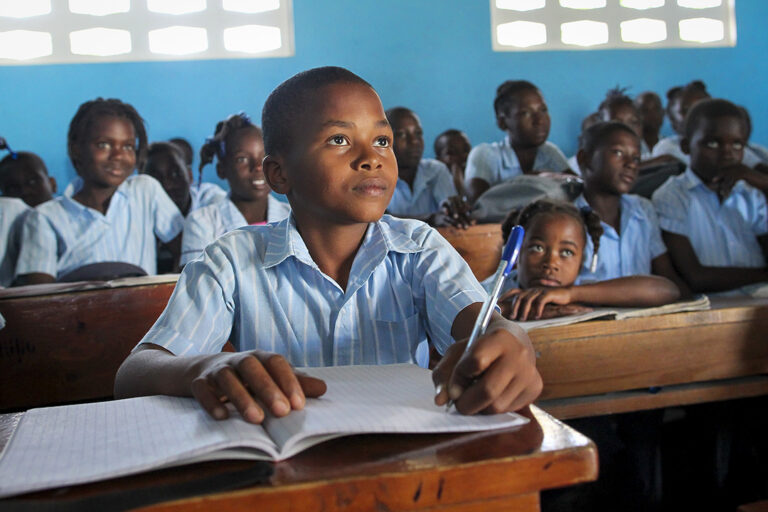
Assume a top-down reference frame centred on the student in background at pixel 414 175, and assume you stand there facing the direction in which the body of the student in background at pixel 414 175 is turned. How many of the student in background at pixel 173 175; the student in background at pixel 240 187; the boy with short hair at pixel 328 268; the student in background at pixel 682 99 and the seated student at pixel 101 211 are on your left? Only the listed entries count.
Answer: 1

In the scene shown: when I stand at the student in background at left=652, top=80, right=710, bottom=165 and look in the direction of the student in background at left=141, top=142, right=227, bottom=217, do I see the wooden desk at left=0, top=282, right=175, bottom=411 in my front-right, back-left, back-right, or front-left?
front-left

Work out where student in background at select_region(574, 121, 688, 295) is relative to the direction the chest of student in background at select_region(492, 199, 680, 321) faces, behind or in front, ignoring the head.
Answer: behind

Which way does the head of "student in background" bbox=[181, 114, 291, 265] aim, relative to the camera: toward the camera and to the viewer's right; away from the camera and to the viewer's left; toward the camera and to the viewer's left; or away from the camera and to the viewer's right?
toward the camera and to the viewer's right

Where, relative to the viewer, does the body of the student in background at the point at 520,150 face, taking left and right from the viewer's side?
facing the viewer and to the right of the viewer

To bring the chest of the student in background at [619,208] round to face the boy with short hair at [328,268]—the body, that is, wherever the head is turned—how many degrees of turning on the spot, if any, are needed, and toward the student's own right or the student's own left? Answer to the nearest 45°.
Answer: approximately 45° to the student's own right

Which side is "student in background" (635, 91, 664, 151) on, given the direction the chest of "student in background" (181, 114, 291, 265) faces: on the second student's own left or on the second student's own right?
on the second student's own left

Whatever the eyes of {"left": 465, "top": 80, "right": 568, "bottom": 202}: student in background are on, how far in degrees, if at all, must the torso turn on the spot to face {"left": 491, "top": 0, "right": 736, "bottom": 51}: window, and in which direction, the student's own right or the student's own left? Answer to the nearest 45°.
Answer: approximately 135° to the student's own left

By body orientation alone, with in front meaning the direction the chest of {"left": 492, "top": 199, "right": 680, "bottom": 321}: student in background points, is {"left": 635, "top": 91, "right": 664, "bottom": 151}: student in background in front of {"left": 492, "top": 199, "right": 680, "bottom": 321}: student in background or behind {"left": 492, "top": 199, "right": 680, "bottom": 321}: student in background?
behind

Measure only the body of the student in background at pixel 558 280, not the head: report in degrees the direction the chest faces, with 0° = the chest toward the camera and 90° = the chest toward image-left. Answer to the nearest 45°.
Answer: approximately 0°

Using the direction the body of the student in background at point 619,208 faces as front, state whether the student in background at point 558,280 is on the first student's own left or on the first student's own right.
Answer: on the first student's own right

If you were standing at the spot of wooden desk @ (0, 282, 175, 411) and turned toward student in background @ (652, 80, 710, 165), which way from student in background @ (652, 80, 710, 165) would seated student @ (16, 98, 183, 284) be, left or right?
left
